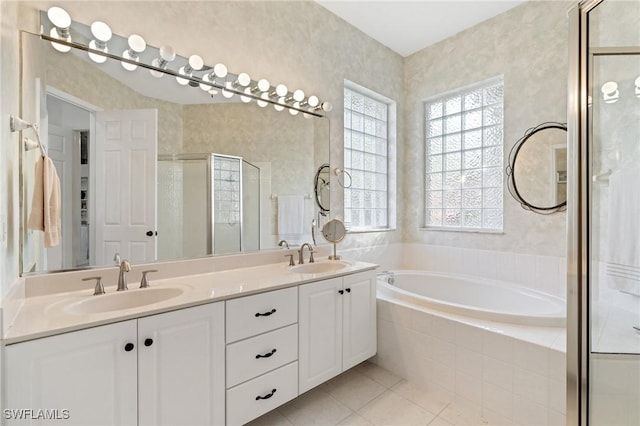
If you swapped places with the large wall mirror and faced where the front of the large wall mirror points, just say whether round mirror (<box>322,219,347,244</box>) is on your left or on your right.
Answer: on your left

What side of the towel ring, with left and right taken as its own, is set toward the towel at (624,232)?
front

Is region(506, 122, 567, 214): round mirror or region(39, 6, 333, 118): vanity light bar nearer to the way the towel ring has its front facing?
the round mirror

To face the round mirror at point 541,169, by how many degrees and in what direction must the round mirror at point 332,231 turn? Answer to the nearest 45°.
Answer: approximately 90° to its left

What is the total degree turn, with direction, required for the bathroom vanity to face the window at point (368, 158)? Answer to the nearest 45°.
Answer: approximately 90° to its left

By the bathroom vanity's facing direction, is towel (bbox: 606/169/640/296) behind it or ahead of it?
ahead

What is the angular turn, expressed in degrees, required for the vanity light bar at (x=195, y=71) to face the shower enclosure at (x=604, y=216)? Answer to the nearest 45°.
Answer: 0° — it already faces it
